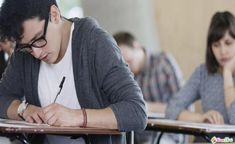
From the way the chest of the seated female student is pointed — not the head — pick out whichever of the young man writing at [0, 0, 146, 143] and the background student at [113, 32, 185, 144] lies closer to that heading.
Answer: the young man writing

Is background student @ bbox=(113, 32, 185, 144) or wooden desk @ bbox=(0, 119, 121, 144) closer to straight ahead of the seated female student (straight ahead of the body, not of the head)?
the wooden desk

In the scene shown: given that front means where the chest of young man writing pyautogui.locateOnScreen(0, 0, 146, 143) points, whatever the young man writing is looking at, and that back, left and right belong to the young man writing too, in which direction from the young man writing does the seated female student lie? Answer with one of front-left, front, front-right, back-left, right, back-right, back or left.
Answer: back

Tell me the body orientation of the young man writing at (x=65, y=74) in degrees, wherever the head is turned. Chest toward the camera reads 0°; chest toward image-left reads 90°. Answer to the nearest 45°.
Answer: approximately 45°

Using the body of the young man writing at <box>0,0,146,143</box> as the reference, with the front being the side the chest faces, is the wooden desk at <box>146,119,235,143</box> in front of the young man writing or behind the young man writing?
behind
